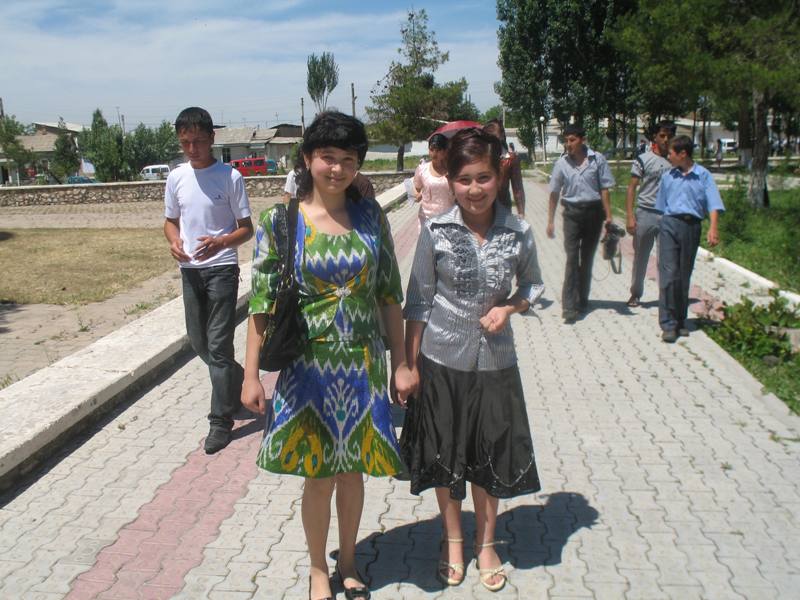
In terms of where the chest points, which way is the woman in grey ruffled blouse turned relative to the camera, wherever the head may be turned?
toward the camera

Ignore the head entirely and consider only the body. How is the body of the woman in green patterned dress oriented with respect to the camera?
toward the camera

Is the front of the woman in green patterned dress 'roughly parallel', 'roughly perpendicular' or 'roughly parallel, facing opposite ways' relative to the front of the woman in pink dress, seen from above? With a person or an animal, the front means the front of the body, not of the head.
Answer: roughly parallel

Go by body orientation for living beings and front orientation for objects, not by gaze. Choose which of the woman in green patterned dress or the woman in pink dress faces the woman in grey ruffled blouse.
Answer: the woman in pink dress

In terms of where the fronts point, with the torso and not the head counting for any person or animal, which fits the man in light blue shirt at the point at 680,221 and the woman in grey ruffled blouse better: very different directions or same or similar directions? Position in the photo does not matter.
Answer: same or similar directions

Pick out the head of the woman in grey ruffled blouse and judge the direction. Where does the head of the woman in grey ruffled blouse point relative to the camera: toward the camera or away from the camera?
toward the camera

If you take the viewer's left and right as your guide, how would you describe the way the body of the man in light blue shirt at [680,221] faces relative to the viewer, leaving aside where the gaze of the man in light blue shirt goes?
facing the viewer

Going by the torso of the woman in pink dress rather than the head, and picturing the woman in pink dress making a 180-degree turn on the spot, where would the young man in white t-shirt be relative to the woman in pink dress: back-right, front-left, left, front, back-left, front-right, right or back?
back-left

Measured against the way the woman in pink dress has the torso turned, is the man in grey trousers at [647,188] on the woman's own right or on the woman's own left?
on the woman's own left

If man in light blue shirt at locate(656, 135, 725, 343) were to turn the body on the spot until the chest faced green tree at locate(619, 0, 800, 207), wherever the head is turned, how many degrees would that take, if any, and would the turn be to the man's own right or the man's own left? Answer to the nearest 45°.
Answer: approximately 180°

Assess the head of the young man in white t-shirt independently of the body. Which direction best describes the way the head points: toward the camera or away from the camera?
toward the camera

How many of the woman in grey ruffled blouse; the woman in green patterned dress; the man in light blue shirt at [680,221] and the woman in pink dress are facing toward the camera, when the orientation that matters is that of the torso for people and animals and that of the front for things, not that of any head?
4

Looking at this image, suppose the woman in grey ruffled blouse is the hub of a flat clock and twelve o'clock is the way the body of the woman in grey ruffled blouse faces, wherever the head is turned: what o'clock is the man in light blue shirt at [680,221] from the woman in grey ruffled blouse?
The man in light blue shirt is roughly at 7 o'clock from the woman in grey ruffled blouse.

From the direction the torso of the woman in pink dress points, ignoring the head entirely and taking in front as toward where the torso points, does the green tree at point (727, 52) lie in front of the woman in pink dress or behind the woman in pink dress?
behind

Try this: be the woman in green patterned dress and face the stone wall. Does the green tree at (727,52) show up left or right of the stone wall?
right

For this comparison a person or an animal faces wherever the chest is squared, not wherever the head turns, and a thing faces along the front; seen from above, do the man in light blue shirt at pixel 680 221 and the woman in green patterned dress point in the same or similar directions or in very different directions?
same or similar directions
